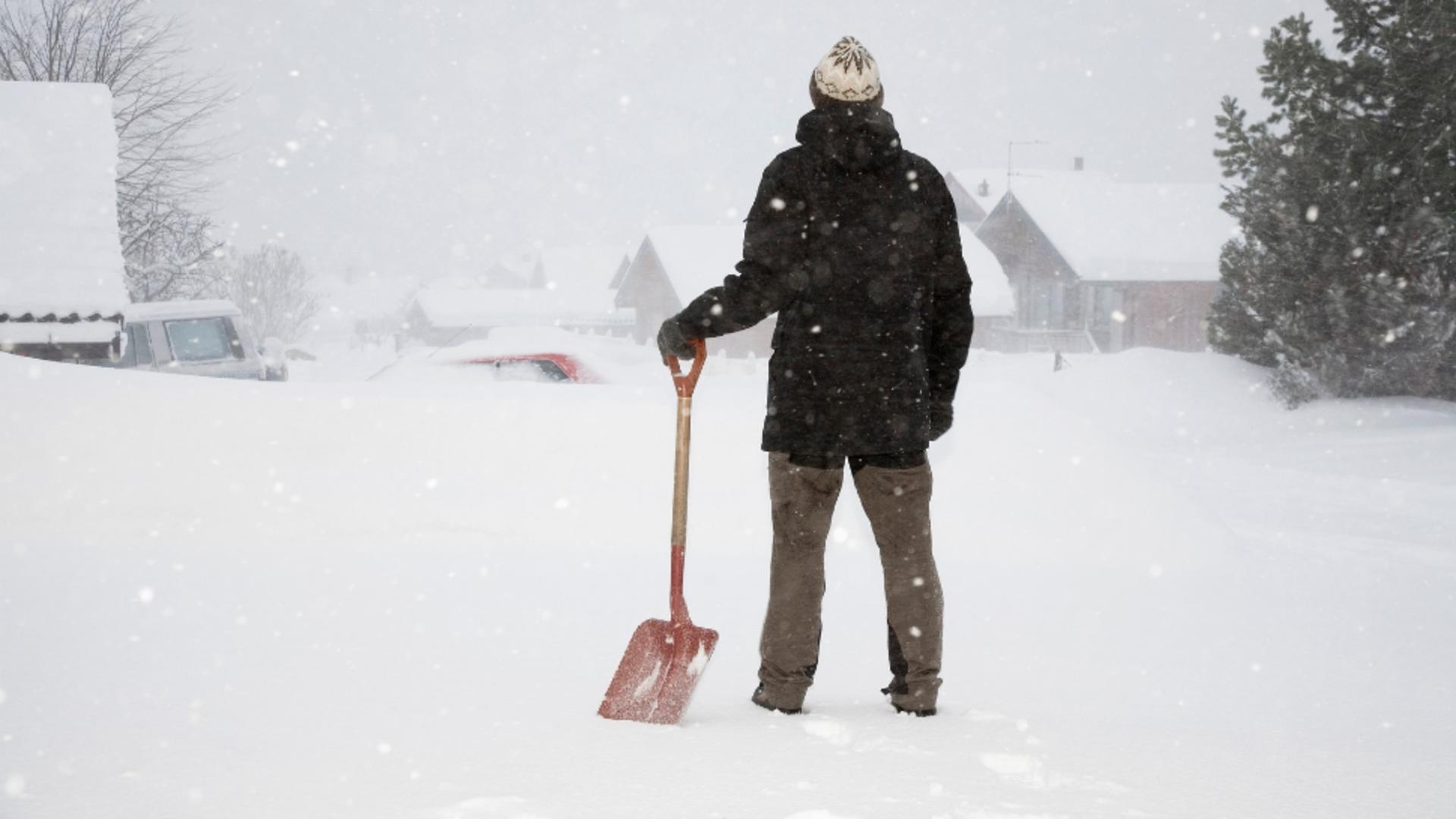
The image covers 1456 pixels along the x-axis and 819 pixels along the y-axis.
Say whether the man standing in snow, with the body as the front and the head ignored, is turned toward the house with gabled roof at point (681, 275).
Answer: yes

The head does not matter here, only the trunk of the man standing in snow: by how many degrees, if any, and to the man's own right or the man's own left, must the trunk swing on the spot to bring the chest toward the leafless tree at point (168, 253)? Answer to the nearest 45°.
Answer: approximately 45° to the man's own left

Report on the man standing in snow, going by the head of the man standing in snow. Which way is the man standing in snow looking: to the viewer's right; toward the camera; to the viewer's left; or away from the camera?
away from the camera

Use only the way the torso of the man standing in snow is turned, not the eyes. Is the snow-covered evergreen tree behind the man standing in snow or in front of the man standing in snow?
in front

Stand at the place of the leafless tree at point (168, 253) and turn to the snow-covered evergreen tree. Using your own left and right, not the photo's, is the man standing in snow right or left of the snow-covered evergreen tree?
right

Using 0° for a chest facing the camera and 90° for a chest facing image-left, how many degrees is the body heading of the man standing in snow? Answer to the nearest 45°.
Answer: approximately 180°

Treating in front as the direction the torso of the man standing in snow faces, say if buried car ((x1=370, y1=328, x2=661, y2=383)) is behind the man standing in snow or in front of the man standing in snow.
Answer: in front
